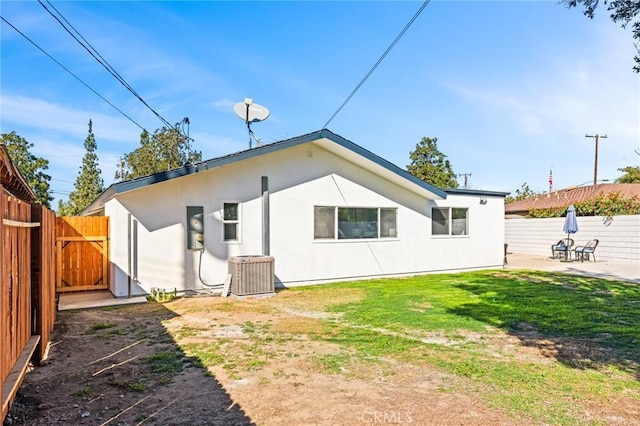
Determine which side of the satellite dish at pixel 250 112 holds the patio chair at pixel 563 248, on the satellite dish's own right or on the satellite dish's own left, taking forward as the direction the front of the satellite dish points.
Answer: on the satellite dish's own left

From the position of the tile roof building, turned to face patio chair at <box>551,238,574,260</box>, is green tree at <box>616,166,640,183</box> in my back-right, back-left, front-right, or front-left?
back-left

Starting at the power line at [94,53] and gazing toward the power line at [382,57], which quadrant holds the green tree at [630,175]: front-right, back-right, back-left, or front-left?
front-left

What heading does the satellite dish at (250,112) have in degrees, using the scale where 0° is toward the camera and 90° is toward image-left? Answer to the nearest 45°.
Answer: approximately 0°

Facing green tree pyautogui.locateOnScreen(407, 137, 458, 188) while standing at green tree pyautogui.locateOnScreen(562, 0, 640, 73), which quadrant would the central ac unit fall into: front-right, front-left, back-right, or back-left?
front-left

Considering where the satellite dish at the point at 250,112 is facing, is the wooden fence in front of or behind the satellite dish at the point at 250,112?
in front

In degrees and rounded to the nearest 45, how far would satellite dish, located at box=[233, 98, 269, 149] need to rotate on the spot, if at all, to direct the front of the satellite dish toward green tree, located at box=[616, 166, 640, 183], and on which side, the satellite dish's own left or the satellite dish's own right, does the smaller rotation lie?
approximately 135° to the satellite dish's own left

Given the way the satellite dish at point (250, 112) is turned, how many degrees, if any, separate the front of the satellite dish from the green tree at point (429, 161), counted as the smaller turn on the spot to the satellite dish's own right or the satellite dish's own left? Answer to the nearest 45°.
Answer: approximately 135° to the satellite dish's own left

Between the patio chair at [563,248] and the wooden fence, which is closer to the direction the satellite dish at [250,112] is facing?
the wooden fence
